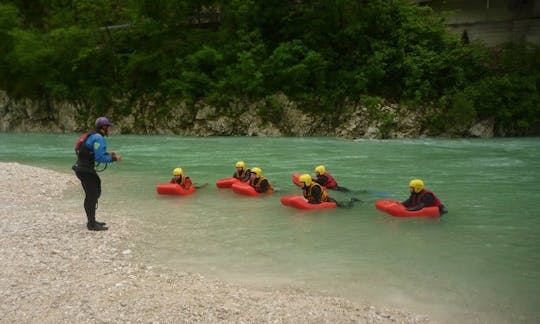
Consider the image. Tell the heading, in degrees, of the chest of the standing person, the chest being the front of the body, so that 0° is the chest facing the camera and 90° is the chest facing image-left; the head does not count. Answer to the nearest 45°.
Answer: approximately 270°

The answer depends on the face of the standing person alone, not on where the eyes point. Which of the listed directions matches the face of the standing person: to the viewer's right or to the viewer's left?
to the viewer's right
